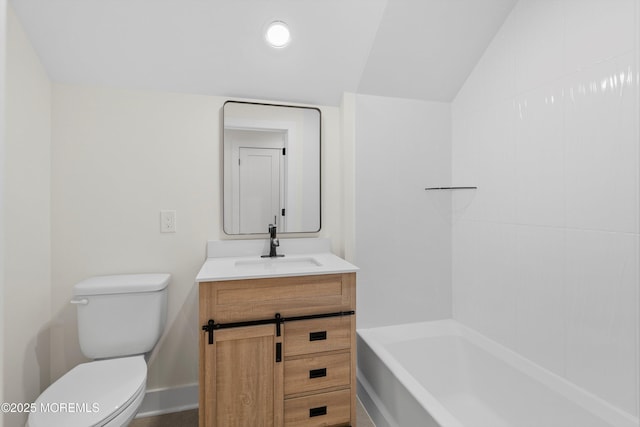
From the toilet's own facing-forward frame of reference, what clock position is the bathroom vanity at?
The bathroom vanity is roughly at 9 o'clock from the toilet.

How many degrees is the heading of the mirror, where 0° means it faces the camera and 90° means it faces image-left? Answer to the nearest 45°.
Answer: approximately 0°

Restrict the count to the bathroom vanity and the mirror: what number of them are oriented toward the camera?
2

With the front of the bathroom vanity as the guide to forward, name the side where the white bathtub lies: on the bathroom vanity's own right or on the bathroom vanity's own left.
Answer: on the bathroom vanity's own left
